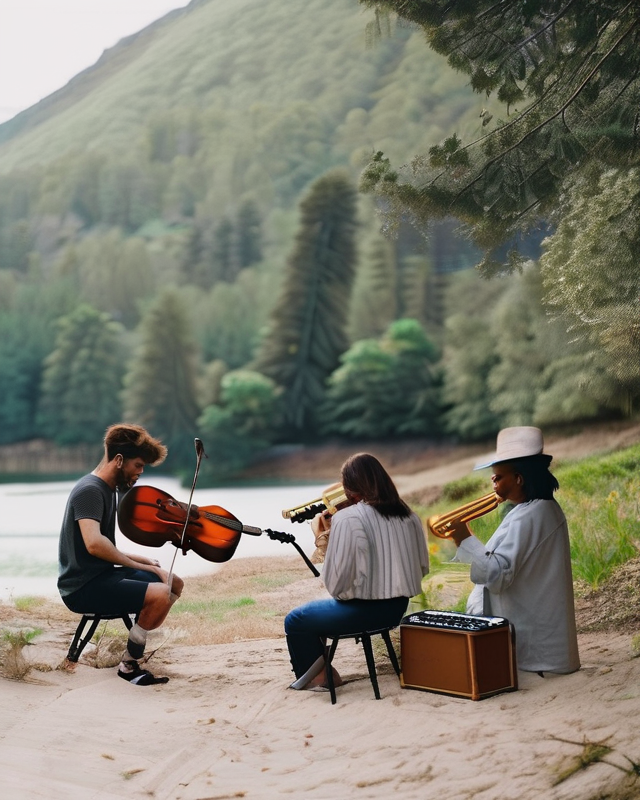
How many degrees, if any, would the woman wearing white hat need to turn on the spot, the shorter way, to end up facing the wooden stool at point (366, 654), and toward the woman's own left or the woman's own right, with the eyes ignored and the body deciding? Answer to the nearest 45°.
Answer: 0° — they already face it

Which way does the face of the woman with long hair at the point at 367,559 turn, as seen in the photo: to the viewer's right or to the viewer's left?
to the viewer's left

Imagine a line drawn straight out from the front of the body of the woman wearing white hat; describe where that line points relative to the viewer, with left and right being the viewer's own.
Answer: facing to the left of the viewer

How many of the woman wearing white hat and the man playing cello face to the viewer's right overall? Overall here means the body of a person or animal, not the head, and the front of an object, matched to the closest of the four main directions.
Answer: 1

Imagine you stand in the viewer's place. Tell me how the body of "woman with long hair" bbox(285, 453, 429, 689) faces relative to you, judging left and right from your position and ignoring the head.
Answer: facing away from the viewer and to the left of the viewer

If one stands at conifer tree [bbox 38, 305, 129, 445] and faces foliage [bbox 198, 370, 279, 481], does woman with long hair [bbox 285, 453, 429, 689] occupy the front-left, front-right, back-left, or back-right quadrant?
front-right

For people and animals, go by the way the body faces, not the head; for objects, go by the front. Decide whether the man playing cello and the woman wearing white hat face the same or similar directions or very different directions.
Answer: very different directions

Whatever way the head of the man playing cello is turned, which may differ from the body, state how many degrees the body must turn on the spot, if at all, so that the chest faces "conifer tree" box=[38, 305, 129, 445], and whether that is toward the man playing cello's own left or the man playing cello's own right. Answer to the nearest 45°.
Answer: approximately 90° to the man playing cello's own left

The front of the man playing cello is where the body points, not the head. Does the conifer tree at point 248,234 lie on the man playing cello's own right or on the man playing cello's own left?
on the man playing cello's own left

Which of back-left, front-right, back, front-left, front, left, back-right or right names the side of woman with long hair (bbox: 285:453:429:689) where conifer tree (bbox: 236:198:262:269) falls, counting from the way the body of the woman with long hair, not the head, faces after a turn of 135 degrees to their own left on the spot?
back

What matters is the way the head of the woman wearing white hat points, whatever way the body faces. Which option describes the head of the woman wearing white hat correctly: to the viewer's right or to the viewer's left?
to the viewer's left

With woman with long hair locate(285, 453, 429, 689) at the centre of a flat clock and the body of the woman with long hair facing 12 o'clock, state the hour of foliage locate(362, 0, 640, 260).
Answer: The foliage is roughly at 3 o'clock from the woman with long hair.

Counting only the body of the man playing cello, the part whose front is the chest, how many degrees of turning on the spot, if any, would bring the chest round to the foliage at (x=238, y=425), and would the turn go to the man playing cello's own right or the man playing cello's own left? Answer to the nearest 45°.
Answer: approximately 90° to the man playing cello's own left

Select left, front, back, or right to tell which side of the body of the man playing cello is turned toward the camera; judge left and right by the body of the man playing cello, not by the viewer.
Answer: right

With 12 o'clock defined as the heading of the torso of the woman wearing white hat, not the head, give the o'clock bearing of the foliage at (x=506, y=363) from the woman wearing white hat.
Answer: The foliage is roughly at 3 o'clock from the woman wearing white hat.

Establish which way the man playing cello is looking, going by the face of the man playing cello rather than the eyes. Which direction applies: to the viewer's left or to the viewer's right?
to the viewer's right
